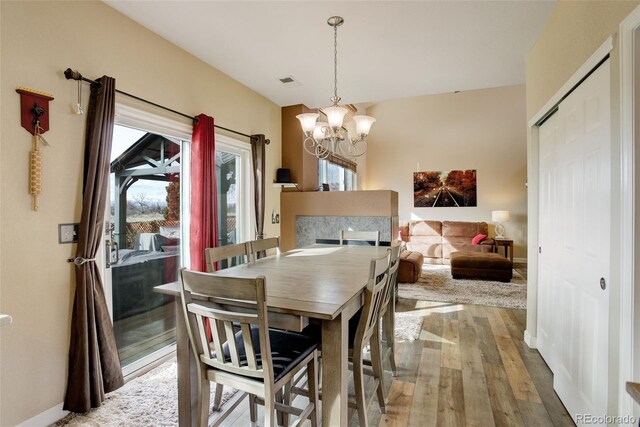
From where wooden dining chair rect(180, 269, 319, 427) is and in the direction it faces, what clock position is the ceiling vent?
The ceiling vent is roughly at 11 o'clock from the wooden dining chair.

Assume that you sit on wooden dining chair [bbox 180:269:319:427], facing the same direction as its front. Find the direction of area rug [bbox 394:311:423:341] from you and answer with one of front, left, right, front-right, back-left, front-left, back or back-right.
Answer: front

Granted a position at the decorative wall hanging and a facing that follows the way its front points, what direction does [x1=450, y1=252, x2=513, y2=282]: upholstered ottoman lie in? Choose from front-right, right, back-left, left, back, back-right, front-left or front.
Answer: front-left

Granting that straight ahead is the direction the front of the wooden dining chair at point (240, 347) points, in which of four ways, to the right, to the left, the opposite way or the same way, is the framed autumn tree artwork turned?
the opposite way

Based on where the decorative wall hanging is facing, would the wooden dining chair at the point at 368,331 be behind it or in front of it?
in front

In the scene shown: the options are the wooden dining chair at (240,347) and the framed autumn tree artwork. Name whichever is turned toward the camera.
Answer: the framed autumn tree artwork

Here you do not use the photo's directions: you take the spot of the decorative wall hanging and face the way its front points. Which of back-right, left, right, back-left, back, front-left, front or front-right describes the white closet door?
front

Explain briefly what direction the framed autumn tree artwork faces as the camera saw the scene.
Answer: facing the viewer

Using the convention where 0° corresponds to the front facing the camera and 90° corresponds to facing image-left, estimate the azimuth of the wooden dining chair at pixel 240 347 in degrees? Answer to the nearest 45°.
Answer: approximately 225°

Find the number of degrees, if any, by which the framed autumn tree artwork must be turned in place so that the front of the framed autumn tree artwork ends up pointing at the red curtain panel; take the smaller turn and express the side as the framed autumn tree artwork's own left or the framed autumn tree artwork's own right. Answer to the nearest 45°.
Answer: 0° — it already faces it

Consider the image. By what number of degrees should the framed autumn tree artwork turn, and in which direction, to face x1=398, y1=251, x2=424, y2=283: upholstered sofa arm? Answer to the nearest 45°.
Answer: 0° — it already faces it

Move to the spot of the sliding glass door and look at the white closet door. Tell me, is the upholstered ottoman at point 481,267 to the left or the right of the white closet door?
left

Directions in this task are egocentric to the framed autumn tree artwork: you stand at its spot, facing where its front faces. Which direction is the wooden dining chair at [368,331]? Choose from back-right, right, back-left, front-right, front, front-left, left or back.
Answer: front

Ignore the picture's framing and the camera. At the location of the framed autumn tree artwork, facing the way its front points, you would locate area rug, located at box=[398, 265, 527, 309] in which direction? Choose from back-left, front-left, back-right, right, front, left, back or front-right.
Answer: front

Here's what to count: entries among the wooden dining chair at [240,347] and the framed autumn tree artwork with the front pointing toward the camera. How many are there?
1

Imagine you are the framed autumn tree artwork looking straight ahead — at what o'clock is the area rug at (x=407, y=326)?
The area rug is roughly at 12 o'clock from the framed autumn tree artwork.
